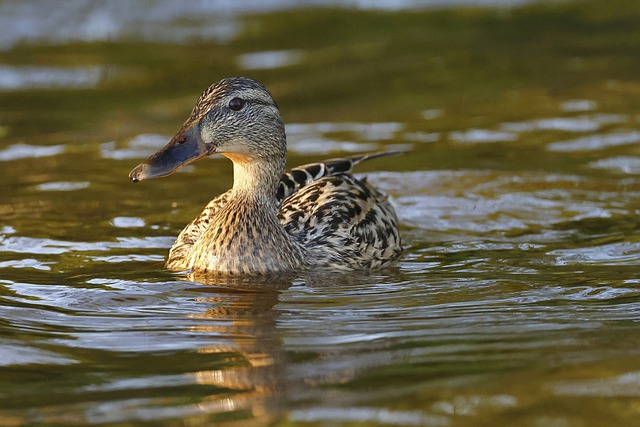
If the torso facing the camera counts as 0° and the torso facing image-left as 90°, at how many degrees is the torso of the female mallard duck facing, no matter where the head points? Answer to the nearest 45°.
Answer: approximately 45°
